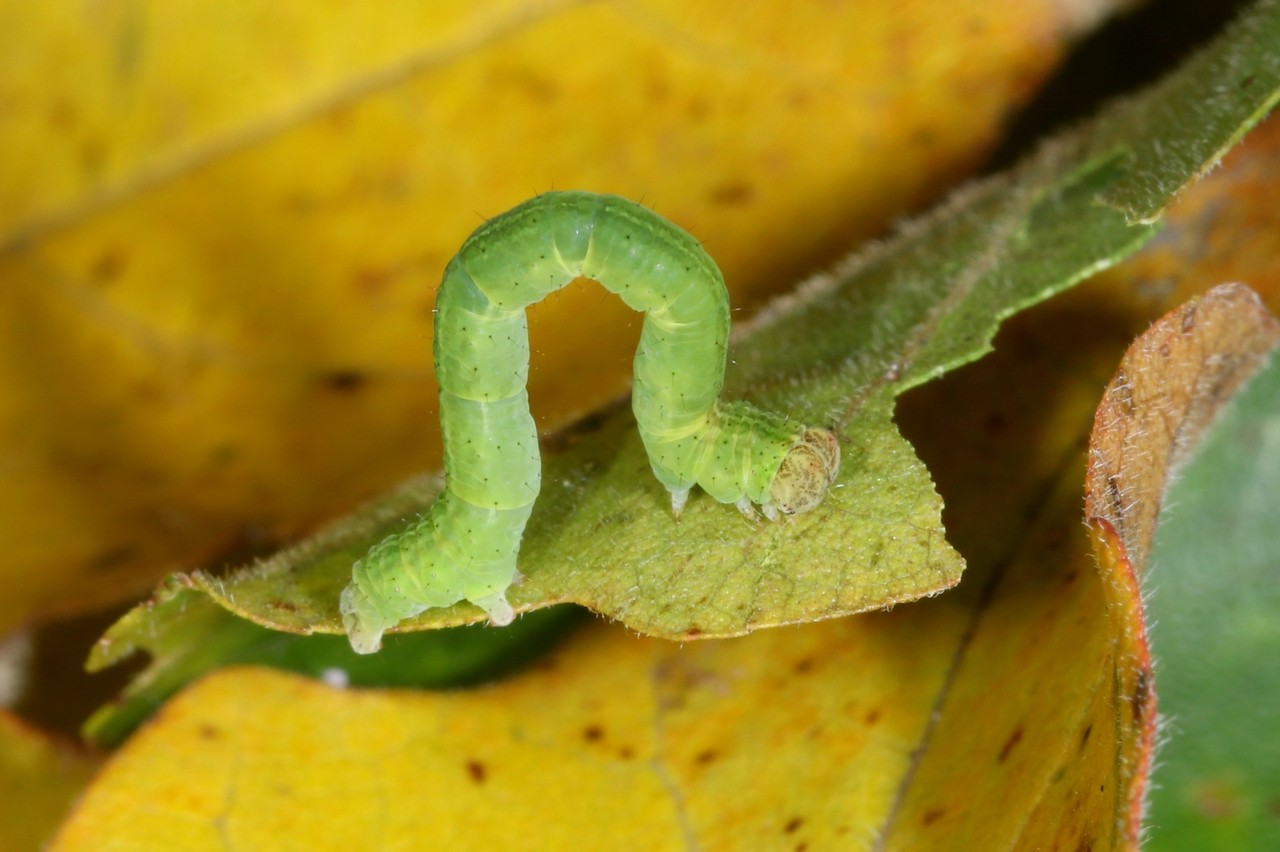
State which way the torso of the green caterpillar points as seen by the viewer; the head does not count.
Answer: to the viewer's right

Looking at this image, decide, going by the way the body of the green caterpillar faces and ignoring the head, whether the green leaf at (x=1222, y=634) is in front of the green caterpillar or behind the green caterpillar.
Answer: in front

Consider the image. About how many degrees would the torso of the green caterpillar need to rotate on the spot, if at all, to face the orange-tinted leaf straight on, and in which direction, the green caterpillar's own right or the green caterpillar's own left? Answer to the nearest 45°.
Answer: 0° — it already faces it
